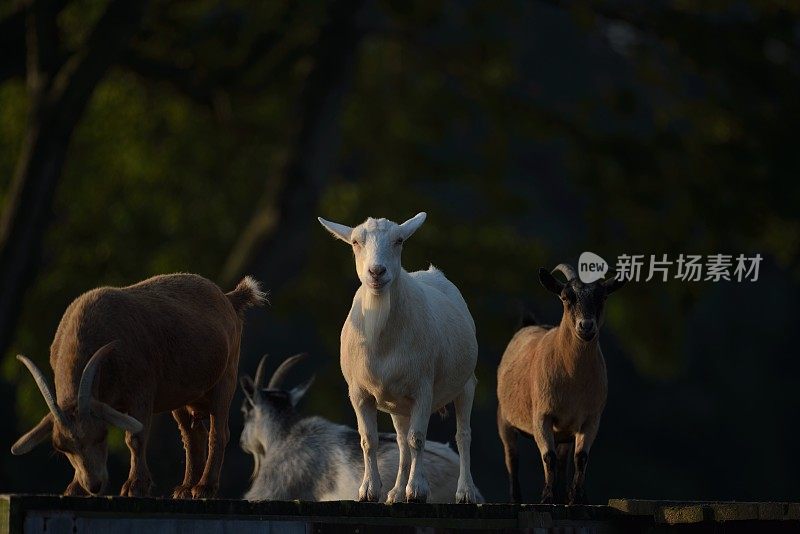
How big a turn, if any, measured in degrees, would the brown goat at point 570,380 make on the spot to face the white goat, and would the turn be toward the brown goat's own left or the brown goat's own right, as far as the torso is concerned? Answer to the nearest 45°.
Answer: approximately 90° to the brown goat's own right

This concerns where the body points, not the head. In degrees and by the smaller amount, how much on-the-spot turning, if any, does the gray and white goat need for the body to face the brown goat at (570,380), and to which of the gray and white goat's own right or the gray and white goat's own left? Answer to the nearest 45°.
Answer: approximately 135° to the gray and white goat's own left

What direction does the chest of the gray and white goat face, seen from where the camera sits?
to the viewer's left

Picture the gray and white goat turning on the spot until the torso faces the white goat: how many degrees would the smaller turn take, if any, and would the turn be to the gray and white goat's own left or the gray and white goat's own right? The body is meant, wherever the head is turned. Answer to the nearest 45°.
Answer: approximately 90° to the gray and white goat's own left

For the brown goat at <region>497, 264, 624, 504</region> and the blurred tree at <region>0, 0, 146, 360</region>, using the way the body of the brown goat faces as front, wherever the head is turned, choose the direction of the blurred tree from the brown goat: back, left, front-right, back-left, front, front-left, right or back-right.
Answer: back

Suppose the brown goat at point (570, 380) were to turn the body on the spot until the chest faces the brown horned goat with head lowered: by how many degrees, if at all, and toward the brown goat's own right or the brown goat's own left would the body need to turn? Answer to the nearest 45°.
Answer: approximately 90° to the brown goat's own right
